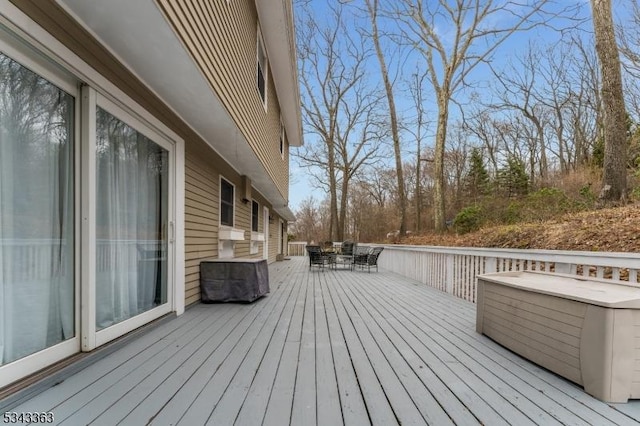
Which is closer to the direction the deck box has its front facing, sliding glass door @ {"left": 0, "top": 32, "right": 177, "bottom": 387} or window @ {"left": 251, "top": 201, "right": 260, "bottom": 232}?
the sliding glass door

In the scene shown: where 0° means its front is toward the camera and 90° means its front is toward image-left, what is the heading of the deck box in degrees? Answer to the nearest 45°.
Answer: approximately 45°

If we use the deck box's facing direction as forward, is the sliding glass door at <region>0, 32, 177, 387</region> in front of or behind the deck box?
in front
